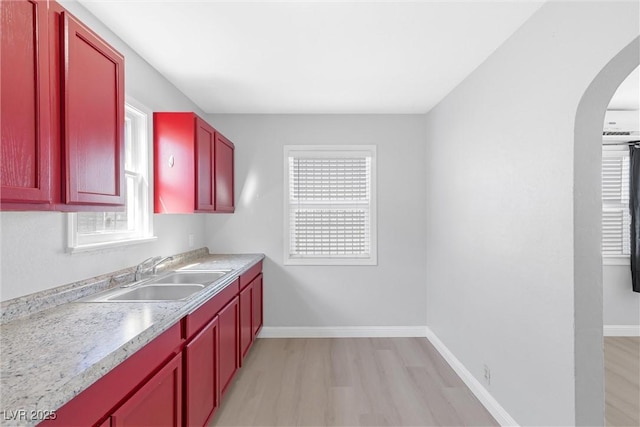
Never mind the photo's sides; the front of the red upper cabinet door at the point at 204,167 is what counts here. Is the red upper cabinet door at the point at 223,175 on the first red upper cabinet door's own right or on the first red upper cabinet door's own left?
on the first red upper cabinet door's own left

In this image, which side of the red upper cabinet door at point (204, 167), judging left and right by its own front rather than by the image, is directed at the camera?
right

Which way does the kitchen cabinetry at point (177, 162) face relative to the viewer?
to the viewer's right

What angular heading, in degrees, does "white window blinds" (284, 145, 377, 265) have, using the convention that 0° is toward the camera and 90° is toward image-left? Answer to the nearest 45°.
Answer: approximately 0°

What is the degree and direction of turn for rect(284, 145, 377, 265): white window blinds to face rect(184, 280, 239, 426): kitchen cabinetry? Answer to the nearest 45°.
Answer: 0° — it already faces it

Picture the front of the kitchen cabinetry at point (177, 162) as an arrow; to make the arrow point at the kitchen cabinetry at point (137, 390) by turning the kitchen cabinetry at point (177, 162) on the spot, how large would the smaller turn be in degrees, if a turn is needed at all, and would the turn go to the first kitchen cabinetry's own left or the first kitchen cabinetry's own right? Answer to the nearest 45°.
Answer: approximately 90° to the first kitchen cabinetry's own right

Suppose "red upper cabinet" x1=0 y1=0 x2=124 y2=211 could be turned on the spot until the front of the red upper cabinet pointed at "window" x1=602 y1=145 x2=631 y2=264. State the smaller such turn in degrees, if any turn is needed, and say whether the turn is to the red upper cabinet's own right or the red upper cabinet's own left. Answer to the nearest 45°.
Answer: approximately 45° to the red upper cabinet's own left

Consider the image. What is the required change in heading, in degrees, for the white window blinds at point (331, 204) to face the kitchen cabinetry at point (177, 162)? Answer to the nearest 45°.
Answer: approximately 45° to its right

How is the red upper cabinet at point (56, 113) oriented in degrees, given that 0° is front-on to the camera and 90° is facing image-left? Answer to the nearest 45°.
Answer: approximately 315°

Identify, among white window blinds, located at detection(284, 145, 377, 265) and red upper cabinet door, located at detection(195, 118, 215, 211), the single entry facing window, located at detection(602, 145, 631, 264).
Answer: the red upper cabinet door
